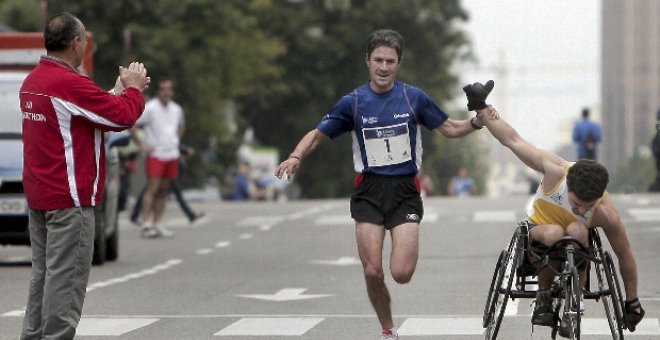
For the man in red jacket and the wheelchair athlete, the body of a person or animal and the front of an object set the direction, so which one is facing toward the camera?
the wheelchair athlete

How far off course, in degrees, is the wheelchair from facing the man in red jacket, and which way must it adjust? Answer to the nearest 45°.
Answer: approximately 90° to its right

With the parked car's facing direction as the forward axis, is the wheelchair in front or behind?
in front

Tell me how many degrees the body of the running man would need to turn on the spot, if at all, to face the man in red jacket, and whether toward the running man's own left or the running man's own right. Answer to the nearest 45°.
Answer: approximately 45° to the running man's own right

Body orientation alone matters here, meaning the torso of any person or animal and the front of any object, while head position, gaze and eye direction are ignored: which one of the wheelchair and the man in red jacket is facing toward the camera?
the wheelchair

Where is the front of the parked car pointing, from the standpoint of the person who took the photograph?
facing the viewer

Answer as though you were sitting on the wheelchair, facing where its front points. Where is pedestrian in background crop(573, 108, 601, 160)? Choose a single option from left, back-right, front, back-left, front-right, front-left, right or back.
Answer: back

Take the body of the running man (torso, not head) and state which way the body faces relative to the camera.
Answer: toward the camera

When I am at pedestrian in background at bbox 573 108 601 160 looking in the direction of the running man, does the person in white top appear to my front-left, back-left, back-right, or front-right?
front-right

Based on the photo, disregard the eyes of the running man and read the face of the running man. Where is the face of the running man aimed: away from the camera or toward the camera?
toward the camera

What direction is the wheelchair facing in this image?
toward the camera

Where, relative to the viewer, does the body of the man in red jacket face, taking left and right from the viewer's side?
facing away from the viewer and to the right of the viewer

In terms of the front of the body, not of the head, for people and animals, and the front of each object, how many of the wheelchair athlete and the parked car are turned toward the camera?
2

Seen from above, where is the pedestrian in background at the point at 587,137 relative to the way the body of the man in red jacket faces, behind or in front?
in front
